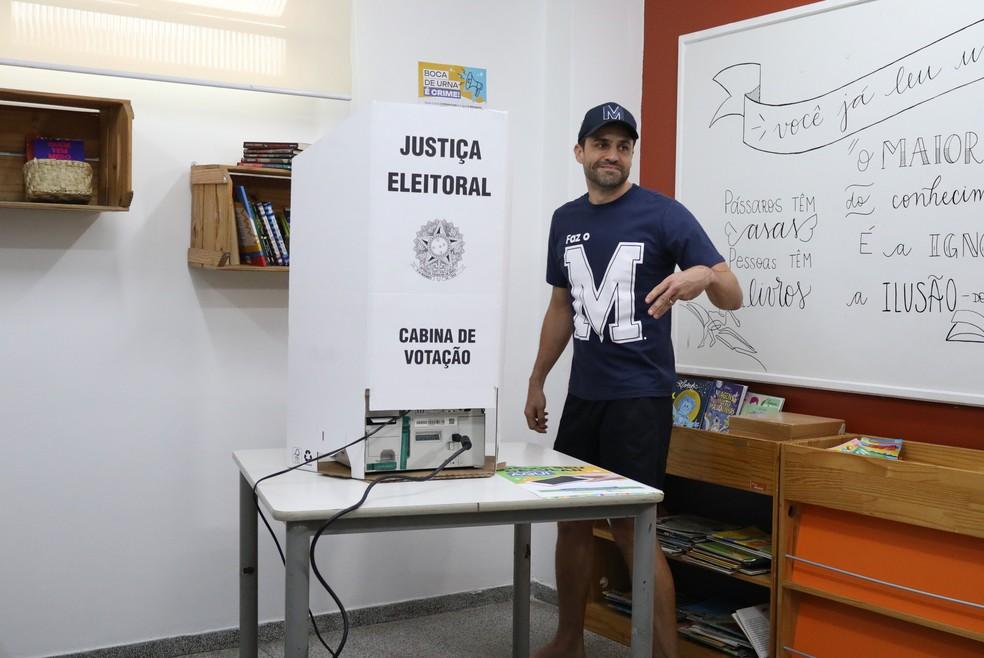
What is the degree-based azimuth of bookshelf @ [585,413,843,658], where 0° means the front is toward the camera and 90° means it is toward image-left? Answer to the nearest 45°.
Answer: approximately 45°

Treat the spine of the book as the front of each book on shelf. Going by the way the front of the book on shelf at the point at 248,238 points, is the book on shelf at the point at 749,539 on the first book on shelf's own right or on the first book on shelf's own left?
on the first book on shelf's own left

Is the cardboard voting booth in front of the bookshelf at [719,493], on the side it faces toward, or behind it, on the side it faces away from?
in front

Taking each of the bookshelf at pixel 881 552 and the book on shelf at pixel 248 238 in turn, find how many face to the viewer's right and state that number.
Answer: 0

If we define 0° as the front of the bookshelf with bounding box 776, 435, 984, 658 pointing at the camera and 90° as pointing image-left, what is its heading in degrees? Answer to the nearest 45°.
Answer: approximately 45°

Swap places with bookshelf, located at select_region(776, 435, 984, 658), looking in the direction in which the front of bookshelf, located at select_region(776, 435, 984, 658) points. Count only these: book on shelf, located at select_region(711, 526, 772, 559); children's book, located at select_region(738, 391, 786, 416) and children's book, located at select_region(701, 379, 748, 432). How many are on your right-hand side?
3

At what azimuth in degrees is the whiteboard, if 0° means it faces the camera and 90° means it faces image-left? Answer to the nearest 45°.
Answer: approximately 45°

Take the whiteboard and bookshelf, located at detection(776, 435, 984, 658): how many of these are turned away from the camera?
0
